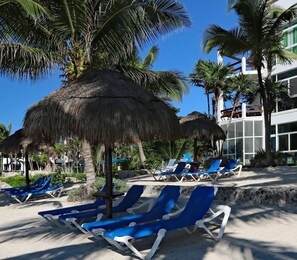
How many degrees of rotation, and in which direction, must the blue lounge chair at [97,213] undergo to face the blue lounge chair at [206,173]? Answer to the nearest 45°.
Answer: approximately 180°

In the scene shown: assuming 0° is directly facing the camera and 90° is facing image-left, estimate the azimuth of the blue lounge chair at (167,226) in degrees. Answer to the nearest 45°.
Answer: approximately 45°

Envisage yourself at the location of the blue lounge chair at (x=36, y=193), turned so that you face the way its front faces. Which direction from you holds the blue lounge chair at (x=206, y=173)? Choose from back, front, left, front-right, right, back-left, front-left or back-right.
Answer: back

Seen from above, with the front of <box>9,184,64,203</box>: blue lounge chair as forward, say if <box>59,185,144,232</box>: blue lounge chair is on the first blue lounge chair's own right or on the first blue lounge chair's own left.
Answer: on the first blue lounge chair's own left

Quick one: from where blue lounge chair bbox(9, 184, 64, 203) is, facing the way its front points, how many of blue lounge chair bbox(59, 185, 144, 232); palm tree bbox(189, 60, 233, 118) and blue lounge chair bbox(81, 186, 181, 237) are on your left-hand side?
2

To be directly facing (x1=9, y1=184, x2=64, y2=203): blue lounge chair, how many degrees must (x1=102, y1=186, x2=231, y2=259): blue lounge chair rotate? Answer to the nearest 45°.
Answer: approximately 90° to its right

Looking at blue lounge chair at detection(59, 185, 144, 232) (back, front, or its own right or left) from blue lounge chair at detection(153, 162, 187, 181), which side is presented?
back

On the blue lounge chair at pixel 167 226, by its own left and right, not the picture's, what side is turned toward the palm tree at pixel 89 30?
right

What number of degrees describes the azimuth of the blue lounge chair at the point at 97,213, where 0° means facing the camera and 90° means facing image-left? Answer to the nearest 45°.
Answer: approximately 45°

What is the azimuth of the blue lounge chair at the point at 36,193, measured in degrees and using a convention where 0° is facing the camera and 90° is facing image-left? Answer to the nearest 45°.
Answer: approximately 90°

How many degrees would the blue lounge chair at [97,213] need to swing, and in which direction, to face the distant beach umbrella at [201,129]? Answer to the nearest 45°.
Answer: approximately 180°

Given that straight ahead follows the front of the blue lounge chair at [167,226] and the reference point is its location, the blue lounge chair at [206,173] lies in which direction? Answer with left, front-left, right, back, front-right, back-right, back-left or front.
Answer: back-right

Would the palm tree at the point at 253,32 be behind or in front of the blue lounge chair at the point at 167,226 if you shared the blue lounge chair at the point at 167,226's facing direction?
behind
